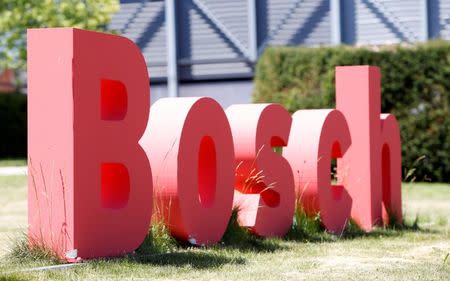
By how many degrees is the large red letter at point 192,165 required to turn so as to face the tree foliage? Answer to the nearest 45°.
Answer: approximately 135° to its left

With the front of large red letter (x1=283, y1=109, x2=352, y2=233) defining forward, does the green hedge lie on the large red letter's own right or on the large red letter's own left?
on the large red letter's own left

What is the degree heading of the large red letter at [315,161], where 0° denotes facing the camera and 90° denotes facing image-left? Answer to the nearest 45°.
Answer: approximately 315°

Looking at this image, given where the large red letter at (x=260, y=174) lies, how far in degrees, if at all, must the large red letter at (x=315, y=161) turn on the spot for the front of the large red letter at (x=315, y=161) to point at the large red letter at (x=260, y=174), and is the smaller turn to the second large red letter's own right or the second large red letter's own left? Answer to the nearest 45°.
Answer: approximately 90° to the second large red letter's own right
